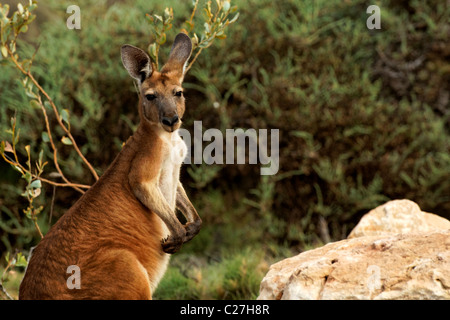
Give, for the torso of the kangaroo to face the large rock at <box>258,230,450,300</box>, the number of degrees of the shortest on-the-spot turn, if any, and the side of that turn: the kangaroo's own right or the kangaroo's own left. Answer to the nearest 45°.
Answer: approximately 45° to the kangaroo's own left

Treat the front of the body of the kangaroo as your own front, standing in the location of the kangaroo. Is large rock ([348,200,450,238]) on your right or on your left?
on your left
